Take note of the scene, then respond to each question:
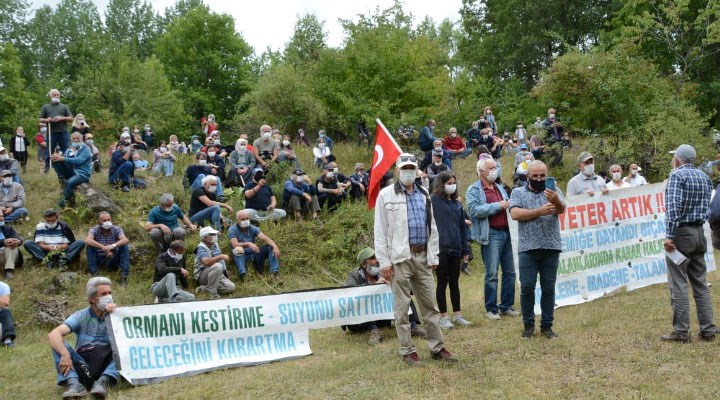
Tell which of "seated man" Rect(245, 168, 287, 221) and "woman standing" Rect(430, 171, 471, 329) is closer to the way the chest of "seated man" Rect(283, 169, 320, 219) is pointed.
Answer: the woman standing

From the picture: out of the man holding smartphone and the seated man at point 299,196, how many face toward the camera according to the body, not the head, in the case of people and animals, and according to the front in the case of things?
2

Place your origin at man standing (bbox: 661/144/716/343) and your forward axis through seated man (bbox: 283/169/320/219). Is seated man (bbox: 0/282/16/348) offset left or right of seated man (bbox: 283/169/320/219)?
left

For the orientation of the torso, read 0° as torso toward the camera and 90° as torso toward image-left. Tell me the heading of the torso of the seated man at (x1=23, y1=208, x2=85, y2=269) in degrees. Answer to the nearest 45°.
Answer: approximately 0°

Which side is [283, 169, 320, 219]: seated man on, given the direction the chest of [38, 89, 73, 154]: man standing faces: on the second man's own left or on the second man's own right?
on the second man's own left
